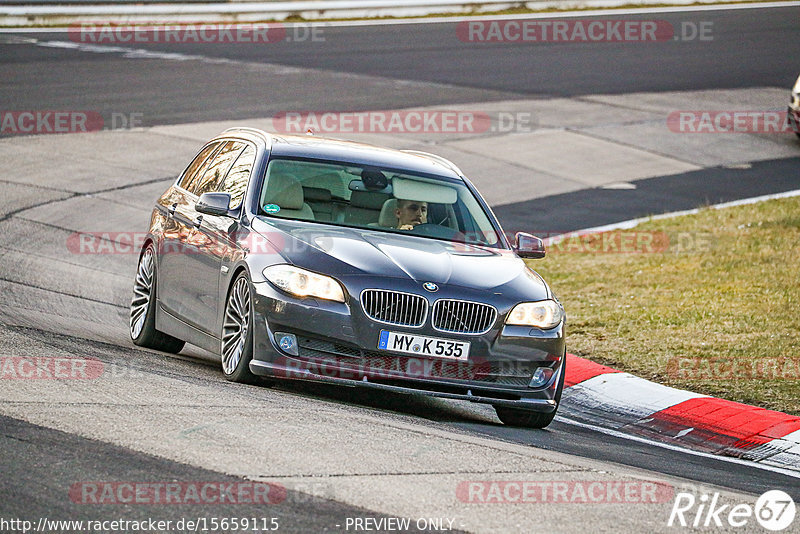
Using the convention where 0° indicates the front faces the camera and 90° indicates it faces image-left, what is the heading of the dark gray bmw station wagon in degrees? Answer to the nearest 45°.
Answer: approximately 315°
